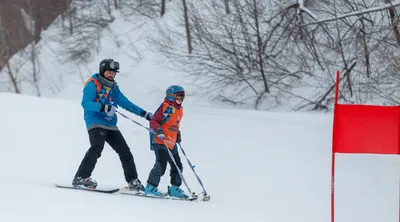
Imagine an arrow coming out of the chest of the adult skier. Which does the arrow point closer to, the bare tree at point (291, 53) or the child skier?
the child skier

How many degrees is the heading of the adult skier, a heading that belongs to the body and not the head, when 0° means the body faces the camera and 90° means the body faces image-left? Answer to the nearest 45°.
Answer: approximately 315°

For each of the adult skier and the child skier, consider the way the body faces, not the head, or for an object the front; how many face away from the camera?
0

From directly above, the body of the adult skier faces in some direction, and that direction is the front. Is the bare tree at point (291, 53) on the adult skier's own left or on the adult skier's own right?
on the adult skier's own left

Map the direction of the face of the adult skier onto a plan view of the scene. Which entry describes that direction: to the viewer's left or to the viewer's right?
to the viewer's right

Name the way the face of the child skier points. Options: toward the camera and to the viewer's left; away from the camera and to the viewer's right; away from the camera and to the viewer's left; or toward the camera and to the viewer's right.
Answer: toward the camera and to the viewer's right

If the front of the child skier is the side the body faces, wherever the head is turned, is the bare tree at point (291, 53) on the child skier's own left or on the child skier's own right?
on the child skier's own left

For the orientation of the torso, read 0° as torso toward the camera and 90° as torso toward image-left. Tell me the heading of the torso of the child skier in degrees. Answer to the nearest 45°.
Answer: approximately 315°

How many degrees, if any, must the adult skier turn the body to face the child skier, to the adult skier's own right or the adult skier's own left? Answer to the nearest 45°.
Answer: approximately 45° to the adult skier's own left
